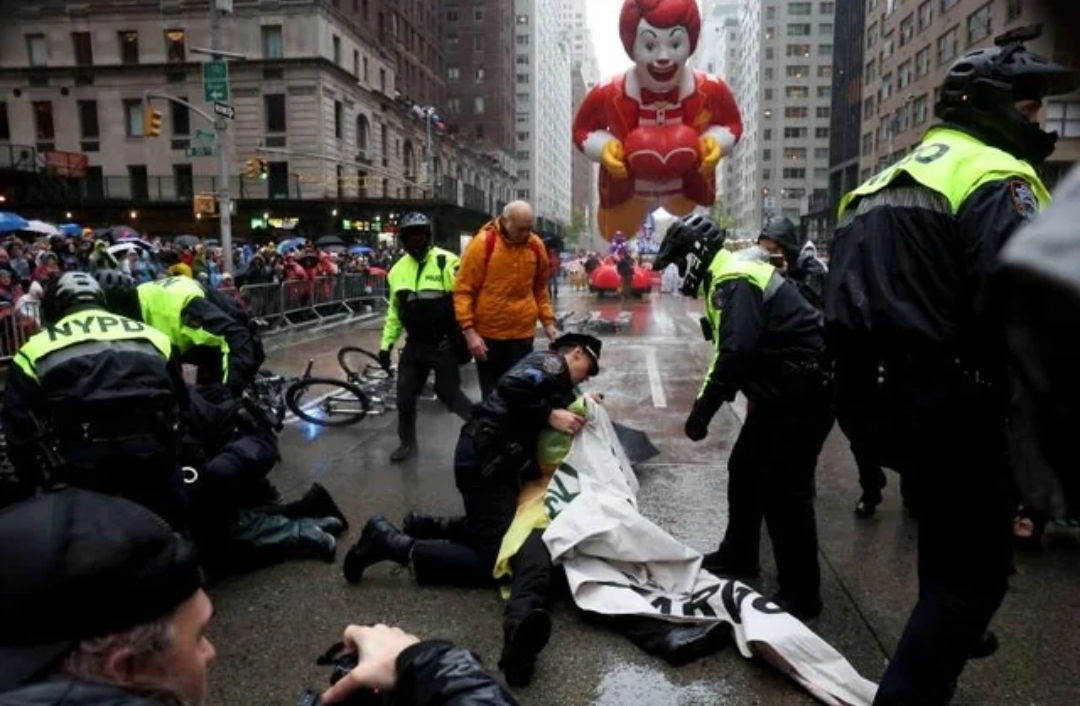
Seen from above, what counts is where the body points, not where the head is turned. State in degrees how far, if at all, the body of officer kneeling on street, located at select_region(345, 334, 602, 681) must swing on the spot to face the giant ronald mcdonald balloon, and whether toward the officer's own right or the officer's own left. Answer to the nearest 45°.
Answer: approximately 90° to the officer's own left

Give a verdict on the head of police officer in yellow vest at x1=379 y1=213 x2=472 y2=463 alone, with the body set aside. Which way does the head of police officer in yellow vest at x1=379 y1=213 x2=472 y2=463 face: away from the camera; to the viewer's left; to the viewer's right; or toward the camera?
toward the camera

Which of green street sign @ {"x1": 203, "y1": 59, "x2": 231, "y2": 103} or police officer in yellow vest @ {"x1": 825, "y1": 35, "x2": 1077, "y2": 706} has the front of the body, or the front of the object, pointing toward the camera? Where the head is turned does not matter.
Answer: the green street sign

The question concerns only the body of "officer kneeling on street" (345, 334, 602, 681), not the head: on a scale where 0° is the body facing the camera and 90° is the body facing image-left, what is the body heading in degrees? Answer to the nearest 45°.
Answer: approximately 270°

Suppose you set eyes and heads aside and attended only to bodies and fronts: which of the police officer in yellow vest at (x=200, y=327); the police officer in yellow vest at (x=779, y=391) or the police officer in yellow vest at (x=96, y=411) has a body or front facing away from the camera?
the police officer in yellow vest at (x=96, y=411)

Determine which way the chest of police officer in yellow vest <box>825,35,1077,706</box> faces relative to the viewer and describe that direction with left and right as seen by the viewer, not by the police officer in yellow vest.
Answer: facing away from the viewer and to the right of the viewer

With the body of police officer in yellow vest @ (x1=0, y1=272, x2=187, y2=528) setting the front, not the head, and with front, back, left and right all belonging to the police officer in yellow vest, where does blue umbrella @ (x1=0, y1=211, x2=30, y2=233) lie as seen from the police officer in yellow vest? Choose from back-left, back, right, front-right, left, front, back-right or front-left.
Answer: front

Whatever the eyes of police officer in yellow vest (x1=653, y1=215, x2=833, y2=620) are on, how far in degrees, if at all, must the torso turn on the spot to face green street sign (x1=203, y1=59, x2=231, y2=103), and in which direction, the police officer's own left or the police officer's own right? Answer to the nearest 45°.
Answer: approximately 45° to the police officer's own right

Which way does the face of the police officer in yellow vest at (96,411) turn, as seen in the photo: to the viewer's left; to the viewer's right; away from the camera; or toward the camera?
away from the camera

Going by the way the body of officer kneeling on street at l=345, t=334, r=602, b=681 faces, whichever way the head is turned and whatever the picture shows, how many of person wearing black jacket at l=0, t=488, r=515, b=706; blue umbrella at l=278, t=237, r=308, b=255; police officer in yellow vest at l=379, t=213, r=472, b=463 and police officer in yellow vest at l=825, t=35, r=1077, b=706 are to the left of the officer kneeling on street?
2

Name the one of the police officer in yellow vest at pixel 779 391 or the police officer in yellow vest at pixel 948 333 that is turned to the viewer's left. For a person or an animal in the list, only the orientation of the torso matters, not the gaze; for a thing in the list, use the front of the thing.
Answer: the police officer in yellow vest at pixel 779 391

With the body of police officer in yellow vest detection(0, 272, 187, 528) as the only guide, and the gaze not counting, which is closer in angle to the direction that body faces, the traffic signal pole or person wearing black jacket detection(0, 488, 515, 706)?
the traffic signal pole

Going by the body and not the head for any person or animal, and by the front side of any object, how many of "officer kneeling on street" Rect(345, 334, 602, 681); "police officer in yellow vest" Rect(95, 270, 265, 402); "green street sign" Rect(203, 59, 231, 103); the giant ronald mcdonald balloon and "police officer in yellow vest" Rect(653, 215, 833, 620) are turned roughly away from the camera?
0

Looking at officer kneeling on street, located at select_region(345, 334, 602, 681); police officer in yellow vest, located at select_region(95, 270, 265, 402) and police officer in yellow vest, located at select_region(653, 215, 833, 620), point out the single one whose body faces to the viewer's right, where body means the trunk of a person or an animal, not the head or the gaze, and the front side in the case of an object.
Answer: the officer kneeling on street

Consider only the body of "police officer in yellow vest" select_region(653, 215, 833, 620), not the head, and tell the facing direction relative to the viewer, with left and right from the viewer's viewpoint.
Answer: facing to the left of the viewer

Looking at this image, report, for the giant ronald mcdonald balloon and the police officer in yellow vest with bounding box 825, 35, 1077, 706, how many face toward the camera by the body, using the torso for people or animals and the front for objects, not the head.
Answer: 1

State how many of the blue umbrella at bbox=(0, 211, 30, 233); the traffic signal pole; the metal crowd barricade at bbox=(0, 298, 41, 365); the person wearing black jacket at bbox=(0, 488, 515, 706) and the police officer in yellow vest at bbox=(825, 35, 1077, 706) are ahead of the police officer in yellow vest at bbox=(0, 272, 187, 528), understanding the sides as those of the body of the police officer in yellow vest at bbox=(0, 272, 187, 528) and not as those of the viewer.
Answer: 3

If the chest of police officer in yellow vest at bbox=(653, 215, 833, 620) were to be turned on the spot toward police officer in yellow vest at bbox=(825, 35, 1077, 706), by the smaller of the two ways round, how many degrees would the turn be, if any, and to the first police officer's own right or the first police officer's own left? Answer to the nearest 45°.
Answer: approximately 90° to the first police officer's own left

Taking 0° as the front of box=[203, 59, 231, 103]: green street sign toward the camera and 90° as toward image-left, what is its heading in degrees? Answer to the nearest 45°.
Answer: approximately 0°

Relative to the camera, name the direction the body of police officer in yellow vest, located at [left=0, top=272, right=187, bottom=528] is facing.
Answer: away from the camera

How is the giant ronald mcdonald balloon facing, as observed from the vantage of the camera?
facing the viewer
